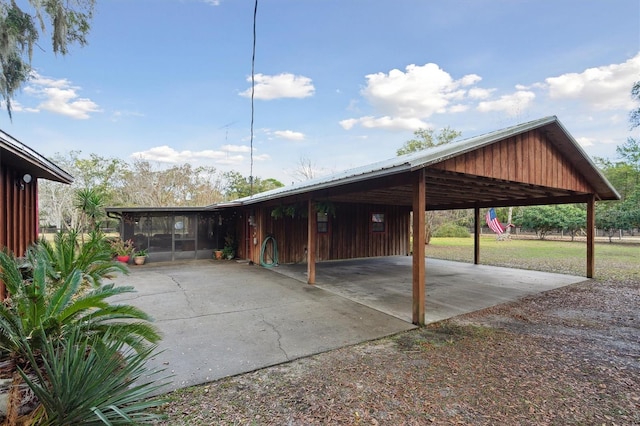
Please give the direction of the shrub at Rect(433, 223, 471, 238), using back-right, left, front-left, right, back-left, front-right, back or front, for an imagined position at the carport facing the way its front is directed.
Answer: back-left

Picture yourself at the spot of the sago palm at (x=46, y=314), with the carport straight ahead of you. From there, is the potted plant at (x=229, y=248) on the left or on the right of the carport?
left

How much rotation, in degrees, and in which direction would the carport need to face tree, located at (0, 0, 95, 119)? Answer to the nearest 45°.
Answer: approximately 90° to its right

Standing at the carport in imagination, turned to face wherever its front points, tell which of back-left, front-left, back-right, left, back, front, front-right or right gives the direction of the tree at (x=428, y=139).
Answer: back-left

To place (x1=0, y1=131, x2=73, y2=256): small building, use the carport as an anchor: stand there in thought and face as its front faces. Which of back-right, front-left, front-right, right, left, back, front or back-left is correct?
right
